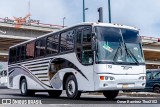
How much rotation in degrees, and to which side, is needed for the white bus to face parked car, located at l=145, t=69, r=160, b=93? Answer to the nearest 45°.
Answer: approximately 90° to its left

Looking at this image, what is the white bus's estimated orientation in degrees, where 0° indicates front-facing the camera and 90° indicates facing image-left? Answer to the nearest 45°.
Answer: approximately 315°
